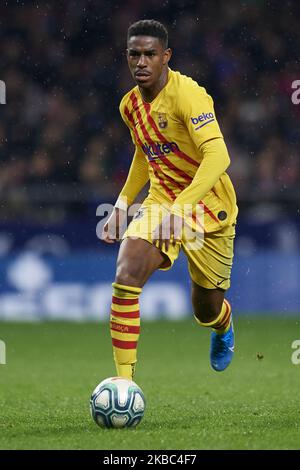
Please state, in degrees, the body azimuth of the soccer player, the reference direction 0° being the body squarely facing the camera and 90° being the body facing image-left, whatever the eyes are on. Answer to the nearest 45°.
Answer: approximately 45°
